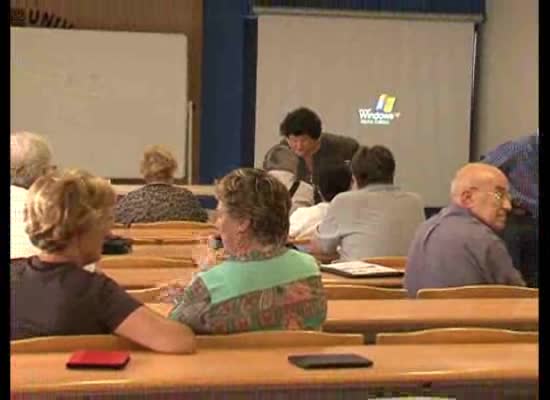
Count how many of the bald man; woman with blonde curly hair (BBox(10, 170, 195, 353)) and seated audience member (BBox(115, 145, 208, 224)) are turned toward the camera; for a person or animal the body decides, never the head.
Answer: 0

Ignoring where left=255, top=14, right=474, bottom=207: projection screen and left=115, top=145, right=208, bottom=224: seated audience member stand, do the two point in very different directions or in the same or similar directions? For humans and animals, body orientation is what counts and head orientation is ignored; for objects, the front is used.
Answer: very different directions

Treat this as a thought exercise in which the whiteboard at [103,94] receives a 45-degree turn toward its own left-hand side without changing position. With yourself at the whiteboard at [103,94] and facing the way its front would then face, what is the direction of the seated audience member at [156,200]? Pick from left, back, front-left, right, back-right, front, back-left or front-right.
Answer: front-right

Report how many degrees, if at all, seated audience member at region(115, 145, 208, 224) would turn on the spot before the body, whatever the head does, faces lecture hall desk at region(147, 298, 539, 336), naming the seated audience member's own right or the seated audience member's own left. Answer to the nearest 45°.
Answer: approximately 180°

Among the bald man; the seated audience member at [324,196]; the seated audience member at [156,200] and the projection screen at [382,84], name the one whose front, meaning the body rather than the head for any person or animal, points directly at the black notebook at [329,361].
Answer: the projection screen

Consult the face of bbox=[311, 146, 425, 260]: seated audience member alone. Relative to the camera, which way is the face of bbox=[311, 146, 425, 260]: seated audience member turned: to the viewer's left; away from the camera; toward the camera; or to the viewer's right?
away from the camera

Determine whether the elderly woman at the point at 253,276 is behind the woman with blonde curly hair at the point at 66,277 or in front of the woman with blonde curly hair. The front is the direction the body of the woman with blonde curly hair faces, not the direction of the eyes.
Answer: in front

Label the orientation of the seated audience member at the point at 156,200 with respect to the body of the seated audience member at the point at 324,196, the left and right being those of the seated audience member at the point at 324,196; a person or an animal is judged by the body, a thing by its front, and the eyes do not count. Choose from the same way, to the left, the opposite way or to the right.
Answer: the same way

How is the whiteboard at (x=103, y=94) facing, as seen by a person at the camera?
facing the viewer

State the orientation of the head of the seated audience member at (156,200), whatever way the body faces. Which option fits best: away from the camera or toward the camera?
away from the camera

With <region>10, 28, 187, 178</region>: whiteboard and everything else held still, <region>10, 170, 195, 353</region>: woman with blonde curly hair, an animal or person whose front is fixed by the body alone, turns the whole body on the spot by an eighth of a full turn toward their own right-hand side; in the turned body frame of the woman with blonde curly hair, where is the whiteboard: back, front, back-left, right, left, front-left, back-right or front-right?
left

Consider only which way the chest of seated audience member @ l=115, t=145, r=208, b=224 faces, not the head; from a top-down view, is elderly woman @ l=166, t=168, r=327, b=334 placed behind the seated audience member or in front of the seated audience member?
behind

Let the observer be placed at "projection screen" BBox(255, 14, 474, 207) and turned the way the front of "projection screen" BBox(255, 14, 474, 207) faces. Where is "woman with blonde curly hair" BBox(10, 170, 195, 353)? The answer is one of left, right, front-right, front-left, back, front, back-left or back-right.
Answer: front

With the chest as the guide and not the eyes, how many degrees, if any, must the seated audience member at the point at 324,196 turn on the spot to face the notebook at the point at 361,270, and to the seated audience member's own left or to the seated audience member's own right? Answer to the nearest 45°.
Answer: approximately 180°

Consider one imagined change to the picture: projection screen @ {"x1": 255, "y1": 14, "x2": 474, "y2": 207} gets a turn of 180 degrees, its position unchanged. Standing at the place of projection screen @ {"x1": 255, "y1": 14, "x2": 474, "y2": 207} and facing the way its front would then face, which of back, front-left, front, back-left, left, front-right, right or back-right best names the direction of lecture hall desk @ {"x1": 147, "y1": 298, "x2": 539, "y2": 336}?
back

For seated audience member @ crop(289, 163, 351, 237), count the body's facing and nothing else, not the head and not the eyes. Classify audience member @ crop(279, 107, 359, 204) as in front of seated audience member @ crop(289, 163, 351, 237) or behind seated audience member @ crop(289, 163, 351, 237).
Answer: in front

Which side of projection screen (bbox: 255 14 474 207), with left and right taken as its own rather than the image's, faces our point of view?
front

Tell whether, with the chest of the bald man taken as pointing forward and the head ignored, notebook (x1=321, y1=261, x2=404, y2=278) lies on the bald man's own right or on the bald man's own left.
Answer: on the bald man's own left
